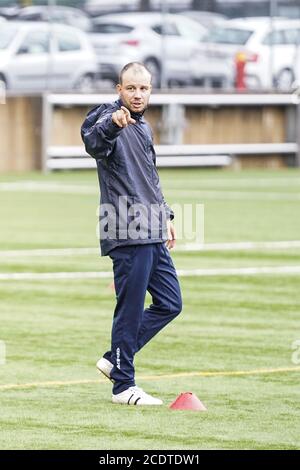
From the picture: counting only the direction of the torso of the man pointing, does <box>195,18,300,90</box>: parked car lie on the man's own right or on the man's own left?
on the man's own left

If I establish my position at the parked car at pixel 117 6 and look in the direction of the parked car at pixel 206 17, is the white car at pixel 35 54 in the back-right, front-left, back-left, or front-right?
back-right

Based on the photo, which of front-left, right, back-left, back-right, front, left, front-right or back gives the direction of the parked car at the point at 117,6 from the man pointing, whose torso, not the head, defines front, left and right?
back-left

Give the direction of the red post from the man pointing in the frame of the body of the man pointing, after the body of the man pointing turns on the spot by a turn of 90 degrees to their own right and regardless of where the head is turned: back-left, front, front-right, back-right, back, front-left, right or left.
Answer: back-right

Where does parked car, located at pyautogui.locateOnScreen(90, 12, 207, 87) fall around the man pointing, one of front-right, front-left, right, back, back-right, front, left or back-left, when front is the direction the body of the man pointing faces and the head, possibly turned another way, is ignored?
back-left

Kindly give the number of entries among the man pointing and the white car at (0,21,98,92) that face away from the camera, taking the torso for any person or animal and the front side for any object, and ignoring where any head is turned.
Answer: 0

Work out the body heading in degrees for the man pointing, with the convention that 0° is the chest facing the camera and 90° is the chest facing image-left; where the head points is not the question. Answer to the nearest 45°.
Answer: approximately 315°

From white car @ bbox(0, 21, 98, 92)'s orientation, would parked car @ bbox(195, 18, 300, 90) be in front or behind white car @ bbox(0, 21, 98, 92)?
behind

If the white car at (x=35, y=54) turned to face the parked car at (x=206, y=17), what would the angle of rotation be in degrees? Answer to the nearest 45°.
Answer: approximately 180°
